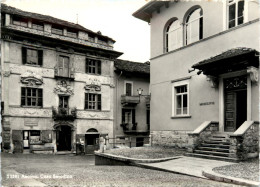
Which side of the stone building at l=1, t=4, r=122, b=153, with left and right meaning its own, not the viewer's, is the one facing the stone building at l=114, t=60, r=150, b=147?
left

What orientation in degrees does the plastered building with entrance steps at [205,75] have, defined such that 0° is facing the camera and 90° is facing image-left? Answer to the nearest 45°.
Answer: approximately 45°
